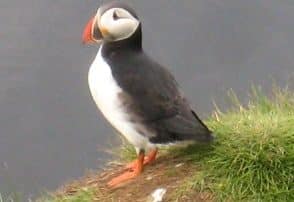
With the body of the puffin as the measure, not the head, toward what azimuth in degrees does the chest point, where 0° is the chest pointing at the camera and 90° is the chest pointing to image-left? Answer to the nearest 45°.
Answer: approximately 90°
